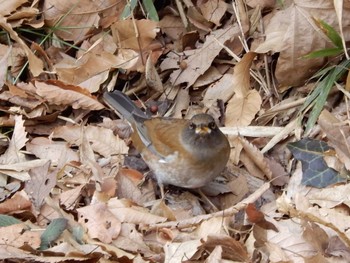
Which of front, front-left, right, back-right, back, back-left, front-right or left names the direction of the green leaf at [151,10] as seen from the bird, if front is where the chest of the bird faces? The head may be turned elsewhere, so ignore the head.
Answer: back-left

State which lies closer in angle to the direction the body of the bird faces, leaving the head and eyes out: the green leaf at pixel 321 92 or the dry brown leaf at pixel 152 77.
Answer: the green leaf

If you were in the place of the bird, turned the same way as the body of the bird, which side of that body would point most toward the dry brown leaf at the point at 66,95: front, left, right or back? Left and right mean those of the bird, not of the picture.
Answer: back

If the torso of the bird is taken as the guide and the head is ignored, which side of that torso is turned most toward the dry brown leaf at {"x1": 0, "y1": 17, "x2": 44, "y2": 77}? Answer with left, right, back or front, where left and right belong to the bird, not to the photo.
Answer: back

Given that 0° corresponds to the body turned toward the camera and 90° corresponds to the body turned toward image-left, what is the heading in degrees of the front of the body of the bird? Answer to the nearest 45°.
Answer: approximately 315°

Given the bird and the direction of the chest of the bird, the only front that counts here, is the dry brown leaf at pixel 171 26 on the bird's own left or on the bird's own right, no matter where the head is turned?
on the bird's own left

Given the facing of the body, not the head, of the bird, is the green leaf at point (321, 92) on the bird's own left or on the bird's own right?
on the bird's own left

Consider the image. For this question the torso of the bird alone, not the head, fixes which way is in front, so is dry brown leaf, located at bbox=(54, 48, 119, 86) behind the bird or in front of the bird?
behind

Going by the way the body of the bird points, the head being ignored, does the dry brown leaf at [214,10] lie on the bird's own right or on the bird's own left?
on the bird's own left

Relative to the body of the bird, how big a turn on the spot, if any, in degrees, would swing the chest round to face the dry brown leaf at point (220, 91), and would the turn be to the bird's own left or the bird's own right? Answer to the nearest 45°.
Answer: approximately 90° to the bird's own left

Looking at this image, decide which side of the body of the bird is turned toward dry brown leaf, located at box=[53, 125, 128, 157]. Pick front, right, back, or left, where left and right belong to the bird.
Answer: back

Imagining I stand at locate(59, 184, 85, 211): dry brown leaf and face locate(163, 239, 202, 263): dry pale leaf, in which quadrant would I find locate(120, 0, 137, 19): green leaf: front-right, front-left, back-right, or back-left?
back-left
